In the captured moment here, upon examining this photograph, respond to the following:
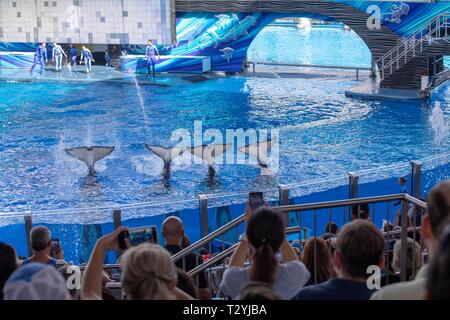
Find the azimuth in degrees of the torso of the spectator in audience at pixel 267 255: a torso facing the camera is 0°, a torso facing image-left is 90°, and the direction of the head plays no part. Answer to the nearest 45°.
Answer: approximately 180°

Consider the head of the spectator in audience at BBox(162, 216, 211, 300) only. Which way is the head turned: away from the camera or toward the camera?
away from the camera

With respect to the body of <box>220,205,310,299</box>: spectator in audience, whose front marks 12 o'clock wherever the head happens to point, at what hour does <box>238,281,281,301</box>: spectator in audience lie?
<box>238,281,281,301</box>: spectator in audience is roughly at 6 o'clock from <box>220,205,310,299</box>: spectator in audience.

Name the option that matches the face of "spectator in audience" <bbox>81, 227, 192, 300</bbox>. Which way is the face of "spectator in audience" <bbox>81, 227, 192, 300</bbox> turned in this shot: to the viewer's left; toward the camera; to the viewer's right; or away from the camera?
away from the camera

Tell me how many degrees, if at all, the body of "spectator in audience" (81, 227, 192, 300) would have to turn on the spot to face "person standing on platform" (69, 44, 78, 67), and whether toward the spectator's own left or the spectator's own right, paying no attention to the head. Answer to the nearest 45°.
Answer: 0° — they already face them

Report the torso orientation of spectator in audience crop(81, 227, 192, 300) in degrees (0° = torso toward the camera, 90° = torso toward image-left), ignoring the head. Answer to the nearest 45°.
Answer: approximately 180°

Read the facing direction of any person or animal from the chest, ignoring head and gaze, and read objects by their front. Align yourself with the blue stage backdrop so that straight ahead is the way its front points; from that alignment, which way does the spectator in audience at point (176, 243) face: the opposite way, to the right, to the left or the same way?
the opposite way

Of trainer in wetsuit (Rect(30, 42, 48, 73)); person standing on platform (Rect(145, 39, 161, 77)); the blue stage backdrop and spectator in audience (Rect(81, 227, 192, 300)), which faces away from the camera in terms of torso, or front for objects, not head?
the spectator in audience

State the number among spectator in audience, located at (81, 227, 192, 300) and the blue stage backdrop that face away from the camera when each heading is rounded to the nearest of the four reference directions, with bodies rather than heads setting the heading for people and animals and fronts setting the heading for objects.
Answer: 1

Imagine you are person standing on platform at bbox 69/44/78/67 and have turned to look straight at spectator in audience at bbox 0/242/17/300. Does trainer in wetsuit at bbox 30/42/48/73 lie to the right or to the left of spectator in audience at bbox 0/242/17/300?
right

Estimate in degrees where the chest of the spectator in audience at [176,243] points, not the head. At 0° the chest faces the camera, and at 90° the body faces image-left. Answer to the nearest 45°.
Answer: approximately 180°

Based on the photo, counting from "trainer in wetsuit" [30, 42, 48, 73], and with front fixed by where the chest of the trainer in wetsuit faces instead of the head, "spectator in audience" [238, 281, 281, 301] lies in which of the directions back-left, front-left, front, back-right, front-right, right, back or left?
front-right

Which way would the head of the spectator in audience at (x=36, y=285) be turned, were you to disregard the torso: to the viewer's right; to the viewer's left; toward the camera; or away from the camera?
away from the camera
